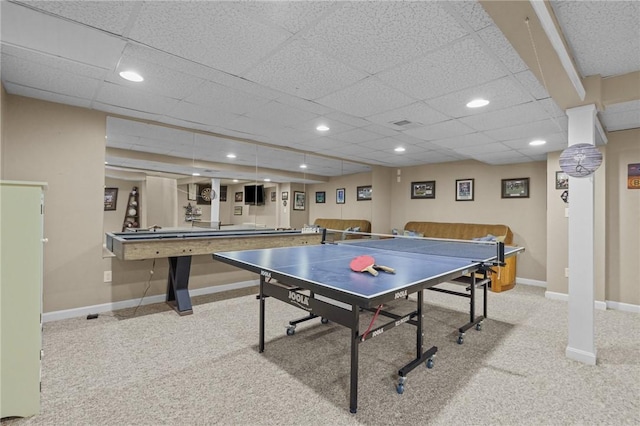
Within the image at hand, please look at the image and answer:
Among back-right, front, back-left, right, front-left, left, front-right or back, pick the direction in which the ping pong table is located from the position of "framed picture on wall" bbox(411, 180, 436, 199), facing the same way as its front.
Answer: front

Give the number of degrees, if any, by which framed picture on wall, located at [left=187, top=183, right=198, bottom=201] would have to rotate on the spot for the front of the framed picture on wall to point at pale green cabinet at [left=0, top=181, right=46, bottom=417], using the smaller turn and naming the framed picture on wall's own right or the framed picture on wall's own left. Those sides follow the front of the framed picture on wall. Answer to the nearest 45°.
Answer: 0° — it already faces it

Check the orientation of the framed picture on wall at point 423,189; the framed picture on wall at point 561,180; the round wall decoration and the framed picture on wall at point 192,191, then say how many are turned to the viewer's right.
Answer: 0

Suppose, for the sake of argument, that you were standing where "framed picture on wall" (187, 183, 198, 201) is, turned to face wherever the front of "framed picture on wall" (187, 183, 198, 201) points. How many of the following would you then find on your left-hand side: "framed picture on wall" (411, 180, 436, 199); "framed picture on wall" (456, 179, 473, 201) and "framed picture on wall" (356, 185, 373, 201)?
3

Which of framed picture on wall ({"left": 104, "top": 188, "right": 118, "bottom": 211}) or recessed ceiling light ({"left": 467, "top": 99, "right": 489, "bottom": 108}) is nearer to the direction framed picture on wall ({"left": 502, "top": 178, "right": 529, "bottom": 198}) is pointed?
the recessed ceiling light

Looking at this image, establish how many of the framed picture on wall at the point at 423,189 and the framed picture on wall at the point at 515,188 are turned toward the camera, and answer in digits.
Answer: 2

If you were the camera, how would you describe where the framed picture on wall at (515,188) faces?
facing the viewer

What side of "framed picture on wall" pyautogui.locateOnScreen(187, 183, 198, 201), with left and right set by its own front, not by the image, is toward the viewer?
front

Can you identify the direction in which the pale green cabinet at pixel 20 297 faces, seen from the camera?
facing to the right of the viewer

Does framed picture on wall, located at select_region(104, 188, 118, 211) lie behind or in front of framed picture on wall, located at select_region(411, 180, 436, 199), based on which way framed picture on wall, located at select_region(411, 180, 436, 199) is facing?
in front

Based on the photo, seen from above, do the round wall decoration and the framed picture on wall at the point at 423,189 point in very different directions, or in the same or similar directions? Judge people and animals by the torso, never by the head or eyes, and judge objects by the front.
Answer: same or similar directions
